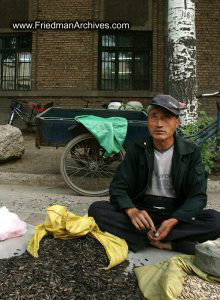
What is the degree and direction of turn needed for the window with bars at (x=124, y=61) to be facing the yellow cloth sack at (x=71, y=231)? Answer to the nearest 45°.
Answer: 0° — it already faces it

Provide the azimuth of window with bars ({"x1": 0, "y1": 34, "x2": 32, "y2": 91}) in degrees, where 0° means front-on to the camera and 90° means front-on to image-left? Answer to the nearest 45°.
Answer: approximately 0°

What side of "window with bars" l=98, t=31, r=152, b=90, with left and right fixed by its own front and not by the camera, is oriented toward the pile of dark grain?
front

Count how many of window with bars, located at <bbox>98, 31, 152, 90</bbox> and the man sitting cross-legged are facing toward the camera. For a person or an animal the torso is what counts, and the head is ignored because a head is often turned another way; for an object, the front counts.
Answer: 2

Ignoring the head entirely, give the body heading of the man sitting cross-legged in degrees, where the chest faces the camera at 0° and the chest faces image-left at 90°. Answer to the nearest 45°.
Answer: approximately 0°

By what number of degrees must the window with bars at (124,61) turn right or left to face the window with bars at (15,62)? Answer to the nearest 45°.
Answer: approximately 90° to its right
